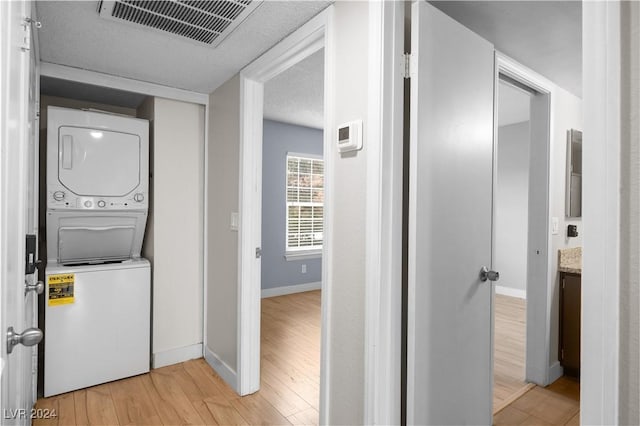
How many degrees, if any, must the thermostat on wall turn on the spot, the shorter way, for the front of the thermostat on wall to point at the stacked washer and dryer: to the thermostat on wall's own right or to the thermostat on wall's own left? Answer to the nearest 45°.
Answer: approximately 90° to the thermostat on wall's own right

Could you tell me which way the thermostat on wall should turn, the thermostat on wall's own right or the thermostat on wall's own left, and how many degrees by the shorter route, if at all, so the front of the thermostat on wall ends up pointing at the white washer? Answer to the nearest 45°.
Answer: approximately 90° to the thermostat on wall's own right

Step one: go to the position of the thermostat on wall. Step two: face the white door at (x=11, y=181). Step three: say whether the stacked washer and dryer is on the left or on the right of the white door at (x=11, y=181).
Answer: right

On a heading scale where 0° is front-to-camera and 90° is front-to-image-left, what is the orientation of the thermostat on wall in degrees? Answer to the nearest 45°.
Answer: approximately 45°

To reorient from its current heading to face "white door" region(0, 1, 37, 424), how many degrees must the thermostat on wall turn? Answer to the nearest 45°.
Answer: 0° — it already faces it

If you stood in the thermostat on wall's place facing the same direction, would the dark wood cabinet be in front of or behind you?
behind

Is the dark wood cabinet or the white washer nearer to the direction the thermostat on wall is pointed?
the white washer
